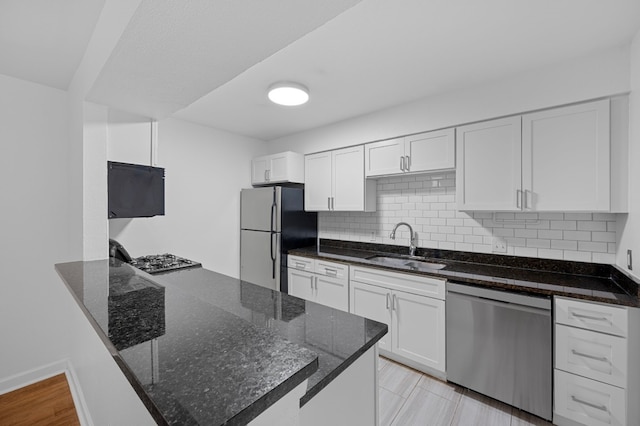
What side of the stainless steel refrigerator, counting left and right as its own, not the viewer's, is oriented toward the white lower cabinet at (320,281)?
left

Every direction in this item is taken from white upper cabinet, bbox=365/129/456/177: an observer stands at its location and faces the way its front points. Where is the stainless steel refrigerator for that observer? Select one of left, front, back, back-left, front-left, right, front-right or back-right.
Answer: front-right

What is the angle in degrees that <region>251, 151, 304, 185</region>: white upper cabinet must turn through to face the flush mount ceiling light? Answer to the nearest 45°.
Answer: approximately 45° to its left

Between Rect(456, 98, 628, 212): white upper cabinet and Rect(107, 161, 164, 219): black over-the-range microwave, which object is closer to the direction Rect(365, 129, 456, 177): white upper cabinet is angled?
the black over-the-range microwave

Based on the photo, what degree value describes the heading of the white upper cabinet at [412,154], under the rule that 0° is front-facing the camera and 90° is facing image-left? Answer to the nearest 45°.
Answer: approximately 45°

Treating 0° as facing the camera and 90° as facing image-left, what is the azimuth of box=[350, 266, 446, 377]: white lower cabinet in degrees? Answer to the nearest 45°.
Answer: approximately 45°

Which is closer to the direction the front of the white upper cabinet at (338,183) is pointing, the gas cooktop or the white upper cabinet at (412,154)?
the gas cooktop

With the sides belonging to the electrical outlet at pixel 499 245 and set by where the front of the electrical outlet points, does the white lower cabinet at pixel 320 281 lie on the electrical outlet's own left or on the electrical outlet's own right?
on the electrical outlet's own right
